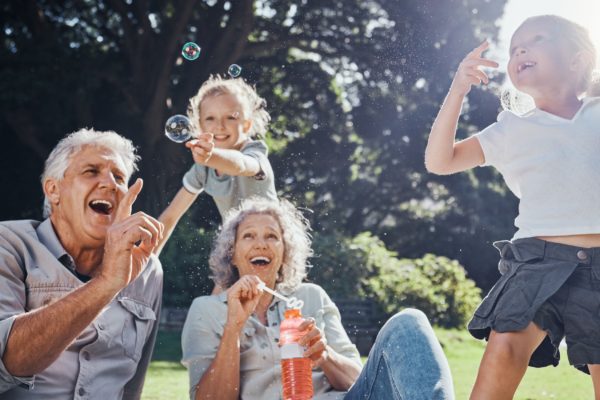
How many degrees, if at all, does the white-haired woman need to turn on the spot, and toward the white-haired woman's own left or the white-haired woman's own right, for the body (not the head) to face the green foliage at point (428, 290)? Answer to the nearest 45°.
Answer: approximately 180°

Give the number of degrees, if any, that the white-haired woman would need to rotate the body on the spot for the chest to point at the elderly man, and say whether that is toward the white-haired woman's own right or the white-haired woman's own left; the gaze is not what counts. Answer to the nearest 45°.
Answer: approximately 45° to the white-haired woman's own right

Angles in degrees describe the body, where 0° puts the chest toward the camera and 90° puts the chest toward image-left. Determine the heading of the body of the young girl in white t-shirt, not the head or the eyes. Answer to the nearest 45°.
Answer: approximately 0°

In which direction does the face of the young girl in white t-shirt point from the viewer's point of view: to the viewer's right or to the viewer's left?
to the viewer's left

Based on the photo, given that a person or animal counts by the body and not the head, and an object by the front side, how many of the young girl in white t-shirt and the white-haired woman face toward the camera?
2

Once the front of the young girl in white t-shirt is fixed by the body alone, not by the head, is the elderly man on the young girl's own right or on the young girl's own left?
on the young girl's own right

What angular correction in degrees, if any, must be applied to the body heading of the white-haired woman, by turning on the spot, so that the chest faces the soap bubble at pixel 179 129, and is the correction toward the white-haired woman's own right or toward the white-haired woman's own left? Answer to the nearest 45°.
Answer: approximately 135° to the white-haired woman's own right

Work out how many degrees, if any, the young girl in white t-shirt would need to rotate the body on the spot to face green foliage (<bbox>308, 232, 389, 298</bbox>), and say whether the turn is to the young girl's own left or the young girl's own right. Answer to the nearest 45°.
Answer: approximately 180°

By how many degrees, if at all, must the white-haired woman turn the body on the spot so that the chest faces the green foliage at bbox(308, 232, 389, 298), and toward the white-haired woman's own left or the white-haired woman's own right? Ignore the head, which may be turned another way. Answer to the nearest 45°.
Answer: approximately 180°

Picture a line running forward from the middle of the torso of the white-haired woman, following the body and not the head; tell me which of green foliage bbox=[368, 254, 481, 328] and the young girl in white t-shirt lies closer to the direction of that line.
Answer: the young girl in white t-shirt

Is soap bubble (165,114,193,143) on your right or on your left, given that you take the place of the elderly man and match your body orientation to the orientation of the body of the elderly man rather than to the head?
on your left

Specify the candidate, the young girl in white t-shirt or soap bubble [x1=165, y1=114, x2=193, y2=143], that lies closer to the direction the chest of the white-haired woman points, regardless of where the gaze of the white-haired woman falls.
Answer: the young girl in white t-shirt
